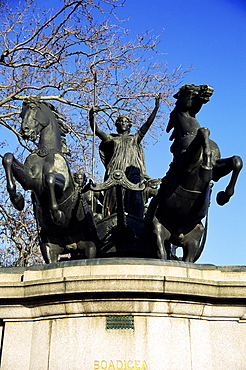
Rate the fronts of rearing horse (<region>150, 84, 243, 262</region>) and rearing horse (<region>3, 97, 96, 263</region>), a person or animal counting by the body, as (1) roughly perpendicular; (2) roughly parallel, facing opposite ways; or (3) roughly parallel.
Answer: roughly perpendicular

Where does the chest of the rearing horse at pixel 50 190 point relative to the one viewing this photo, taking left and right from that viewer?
facing the viewer and to the left of the viewer

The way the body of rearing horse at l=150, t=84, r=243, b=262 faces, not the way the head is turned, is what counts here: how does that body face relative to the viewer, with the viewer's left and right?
facing the viewer and to the right of the viewer

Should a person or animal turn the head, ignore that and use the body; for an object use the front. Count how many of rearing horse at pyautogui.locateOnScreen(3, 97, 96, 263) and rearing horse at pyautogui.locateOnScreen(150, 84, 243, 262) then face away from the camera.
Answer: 0

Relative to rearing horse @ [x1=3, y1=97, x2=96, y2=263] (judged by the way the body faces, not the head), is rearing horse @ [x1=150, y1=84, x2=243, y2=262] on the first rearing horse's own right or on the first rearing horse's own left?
on the first rearing horse's own left

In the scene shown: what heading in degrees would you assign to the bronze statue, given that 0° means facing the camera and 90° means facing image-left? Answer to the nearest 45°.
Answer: approximately 0°
